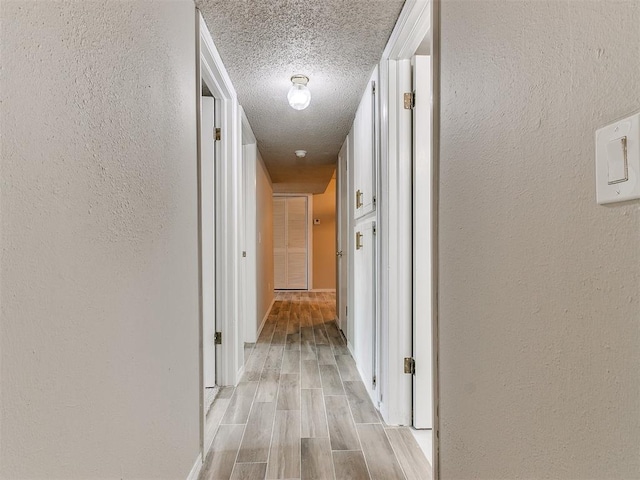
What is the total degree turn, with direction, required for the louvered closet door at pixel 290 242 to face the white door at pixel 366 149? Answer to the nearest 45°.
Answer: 0° — it already faces it

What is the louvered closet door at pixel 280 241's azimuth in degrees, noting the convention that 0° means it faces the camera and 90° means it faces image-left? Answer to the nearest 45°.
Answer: approximately 0°

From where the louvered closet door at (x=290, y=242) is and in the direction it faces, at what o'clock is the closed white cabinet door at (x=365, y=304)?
The closed white cabinet door is roughly at 12 o'clock from the louvered closet door.

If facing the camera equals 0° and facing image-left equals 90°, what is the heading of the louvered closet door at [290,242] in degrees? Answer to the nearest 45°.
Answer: approximately 0°

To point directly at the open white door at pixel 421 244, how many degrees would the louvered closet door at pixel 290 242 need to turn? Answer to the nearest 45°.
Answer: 0° — it already faces it

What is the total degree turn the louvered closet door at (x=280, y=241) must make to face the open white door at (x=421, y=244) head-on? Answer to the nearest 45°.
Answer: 0° — it already faces it
